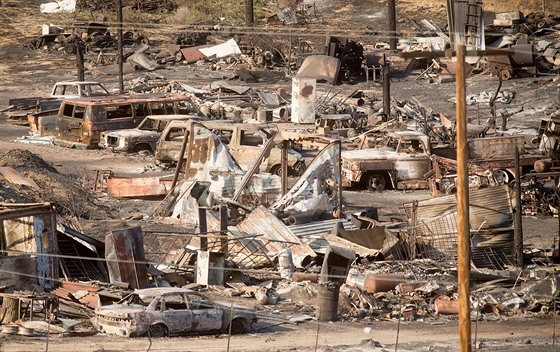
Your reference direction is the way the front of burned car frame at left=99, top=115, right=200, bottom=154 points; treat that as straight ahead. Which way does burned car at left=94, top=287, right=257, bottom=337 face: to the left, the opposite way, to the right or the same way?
the opposite way

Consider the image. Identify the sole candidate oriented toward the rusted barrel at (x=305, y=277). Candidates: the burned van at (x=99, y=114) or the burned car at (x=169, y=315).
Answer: the burned car at (x=169, y=315)

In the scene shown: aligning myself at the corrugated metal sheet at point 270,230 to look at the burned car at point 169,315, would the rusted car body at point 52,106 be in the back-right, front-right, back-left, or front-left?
back-right

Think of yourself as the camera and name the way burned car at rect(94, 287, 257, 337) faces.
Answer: facing away from the viewer and to the right of the viewer

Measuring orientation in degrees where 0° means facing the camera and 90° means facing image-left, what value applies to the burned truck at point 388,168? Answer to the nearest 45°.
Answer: approximately 45°
